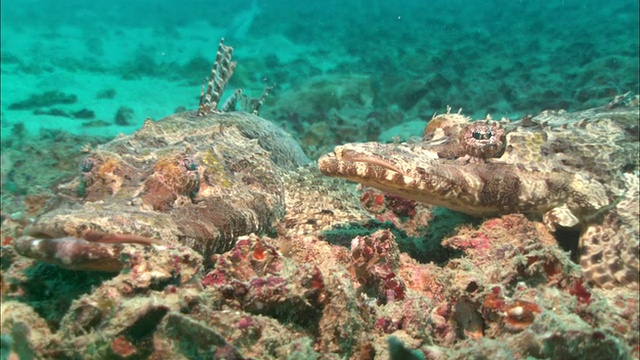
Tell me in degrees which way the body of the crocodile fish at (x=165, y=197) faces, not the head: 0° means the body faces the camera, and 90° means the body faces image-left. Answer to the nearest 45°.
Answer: approximately 45°

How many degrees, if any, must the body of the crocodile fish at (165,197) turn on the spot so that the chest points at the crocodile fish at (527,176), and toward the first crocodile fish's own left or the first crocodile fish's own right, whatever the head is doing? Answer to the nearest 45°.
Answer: approximately 135° to the first crocodile fish's own left
